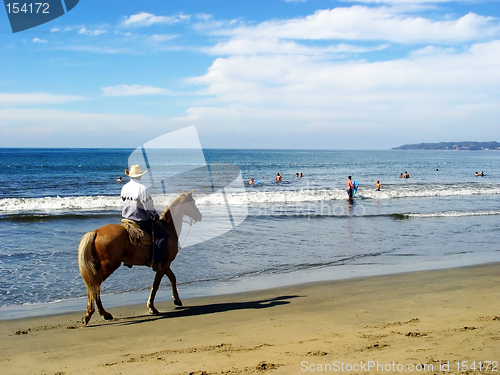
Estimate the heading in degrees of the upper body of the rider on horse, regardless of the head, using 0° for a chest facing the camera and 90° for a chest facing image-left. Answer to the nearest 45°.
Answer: approximately 225°

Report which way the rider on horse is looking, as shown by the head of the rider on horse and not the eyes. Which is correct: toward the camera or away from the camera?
away from the camera

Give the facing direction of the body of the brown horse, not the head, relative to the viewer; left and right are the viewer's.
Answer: facing away from the viewer and to the right of the viewer
